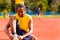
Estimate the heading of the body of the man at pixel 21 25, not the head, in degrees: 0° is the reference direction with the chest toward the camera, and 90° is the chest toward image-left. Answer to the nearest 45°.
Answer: approximately 0°
